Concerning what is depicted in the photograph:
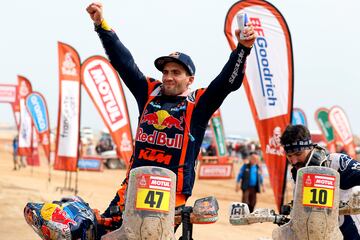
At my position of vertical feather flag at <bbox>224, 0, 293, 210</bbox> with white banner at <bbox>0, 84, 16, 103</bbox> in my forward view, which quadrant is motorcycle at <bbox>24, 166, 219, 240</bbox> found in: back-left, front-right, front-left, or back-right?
back-left

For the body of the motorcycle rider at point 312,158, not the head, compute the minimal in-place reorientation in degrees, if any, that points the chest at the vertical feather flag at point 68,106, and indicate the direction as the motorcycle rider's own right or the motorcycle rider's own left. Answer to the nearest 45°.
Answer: approximately 90° to the motorcycle rider's own right

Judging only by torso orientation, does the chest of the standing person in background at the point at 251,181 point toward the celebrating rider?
yes

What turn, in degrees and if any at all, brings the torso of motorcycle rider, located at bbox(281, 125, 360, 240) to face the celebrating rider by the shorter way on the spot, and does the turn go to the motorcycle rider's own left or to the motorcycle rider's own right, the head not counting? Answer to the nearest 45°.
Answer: approximately 45° to the motorcycle rider's own right

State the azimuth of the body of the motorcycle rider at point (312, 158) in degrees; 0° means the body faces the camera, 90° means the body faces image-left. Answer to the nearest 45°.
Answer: approximately 45°

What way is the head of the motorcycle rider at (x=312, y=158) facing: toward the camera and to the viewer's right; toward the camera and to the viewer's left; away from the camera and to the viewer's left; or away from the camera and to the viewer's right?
toward the camera and to the viewer's left

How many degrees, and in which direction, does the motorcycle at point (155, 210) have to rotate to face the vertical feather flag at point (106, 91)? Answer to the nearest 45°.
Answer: approximately 180°

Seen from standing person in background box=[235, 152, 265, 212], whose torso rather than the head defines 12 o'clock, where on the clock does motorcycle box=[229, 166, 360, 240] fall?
The motorcycle is roughly at 12 o'clock from the standing person in background.

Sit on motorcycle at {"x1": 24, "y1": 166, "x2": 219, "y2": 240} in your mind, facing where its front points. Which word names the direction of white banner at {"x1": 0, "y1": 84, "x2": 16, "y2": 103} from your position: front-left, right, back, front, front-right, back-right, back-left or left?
back

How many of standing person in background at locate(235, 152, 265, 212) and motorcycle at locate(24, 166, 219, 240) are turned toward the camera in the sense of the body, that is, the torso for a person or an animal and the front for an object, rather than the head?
2

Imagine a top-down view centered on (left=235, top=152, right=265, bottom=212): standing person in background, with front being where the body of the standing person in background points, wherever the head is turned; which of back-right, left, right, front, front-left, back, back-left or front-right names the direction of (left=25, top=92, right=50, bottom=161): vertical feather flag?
back-right
